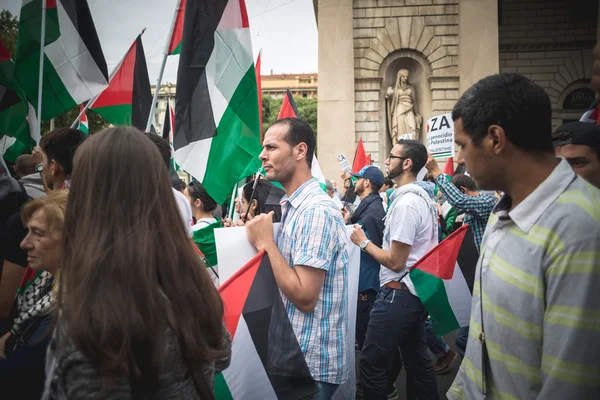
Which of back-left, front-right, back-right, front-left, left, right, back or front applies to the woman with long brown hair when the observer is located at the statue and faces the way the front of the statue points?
front

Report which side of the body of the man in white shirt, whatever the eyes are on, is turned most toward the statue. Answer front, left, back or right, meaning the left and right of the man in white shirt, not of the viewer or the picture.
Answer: right

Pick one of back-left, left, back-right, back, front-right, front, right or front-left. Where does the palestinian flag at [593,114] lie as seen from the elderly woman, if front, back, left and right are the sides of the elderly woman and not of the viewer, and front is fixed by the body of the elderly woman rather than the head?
back

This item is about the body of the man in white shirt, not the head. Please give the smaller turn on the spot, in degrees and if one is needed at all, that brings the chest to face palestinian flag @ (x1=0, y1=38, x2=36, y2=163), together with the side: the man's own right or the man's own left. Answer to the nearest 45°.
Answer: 0° — they already face it

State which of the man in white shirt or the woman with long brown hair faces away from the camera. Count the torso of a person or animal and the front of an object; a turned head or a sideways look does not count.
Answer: the woman with long brown hair

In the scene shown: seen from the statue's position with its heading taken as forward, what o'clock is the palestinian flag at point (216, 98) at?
The palestinian flag is roughly at 12 o'clock from the statue.

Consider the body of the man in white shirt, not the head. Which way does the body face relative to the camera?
to the viewer's left

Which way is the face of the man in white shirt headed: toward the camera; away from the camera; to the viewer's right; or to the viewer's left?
to the viewer's left

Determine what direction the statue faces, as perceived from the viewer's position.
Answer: facing the viewer

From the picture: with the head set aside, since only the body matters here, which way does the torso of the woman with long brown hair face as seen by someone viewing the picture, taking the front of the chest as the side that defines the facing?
away from the camera

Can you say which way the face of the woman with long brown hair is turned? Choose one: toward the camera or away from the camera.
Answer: away from the camera

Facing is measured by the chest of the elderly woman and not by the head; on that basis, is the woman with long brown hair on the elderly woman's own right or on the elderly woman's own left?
on the elderly woman's own left

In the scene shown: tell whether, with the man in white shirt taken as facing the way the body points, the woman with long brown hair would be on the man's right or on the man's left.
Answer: on the man's left

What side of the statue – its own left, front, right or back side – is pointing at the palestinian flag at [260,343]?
front
